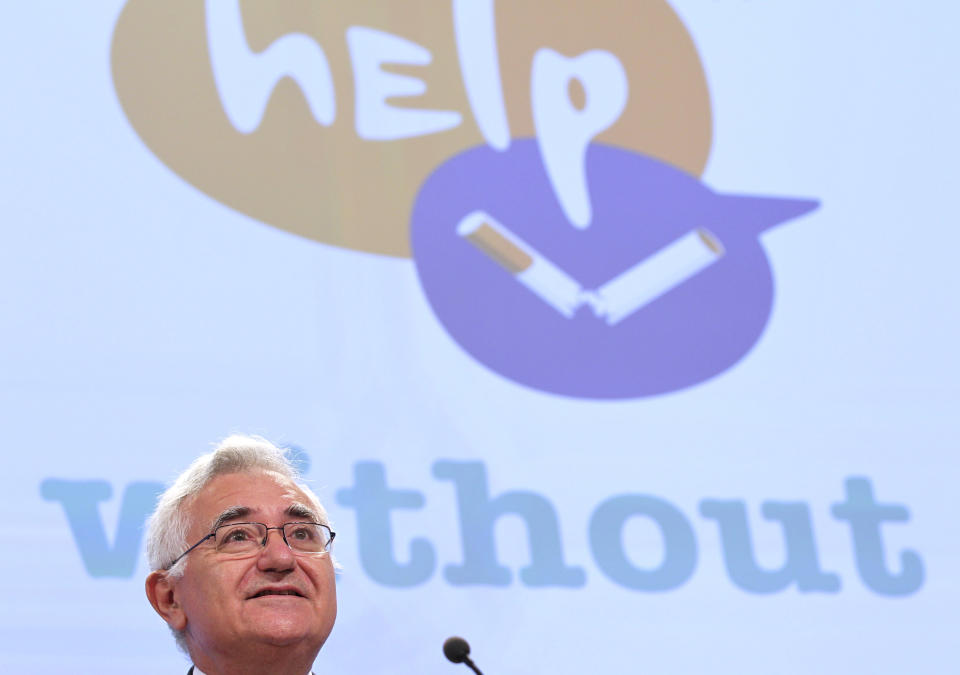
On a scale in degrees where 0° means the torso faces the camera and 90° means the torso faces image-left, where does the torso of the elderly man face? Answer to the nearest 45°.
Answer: approximately 315°

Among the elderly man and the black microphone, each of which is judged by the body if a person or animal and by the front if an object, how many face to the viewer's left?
1

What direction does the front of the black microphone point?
to the viewer's left

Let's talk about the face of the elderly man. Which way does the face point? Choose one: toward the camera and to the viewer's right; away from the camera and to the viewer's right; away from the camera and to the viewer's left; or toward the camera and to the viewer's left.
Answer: toward the camera and to the viewer's right
